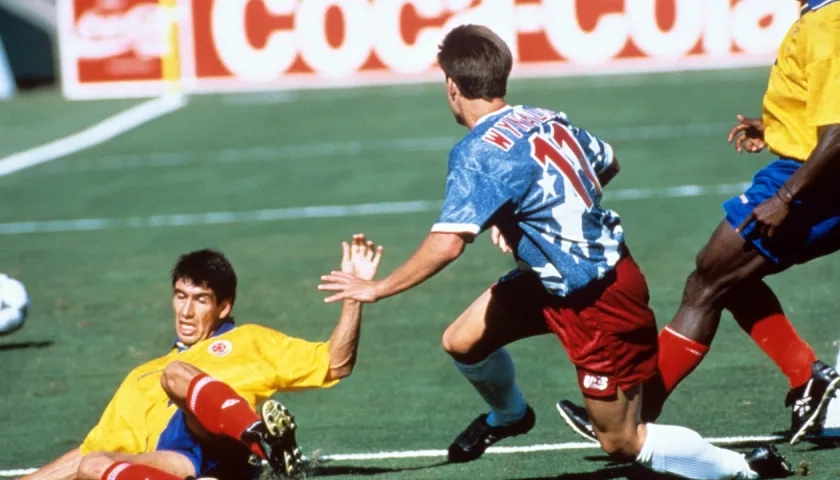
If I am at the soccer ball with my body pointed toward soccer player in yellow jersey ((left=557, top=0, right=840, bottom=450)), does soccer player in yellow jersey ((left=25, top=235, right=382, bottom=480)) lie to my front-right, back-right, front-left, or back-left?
front-right

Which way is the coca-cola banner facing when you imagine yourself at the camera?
facing the viewer

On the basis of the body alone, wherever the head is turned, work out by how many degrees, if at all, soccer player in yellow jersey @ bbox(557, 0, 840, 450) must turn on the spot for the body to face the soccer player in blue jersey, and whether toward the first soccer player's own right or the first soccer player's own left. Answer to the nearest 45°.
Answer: approximately 45° to the first soccer player's own left

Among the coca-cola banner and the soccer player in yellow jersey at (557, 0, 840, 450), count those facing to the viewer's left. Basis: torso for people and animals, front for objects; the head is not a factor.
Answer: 1

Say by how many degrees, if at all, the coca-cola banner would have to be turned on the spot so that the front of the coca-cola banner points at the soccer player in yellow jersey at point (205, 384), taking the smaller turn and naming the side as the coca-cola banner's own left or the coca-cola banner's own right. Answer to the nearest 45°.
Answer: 0° — it already faces them

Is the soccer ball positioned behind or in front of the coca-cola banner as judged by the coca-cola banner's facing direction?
in front

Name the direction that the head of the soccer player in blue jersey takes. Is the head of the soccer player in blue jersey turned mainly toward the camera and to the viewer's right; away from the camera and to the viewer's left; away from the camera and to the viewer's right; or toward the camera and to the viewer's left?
away from the camera and to the viewer's left

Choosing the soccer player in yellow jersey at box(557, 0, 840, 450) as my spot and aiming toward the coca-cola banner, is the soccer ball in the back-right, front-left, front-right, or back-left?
front-left

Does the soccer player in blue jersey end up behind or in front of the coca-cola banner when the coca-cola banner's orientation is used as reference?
in front

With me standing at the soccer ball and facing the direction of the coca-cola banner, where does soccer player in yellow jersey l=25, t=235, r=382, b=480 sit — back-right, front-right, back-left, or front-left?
back-right

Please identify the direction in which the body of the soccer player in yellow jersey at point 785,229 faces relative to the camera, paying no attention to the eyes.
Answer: to the viewer's left

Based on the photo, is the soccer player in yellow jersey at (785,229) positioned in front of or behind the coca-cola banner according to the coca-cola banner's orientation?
in front

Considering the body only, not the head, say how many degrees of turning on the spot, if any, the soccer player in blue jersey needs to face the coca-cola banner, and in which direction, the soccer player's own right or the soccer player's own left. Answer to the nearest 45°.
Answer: approximately 45° to the soccer player's own right
